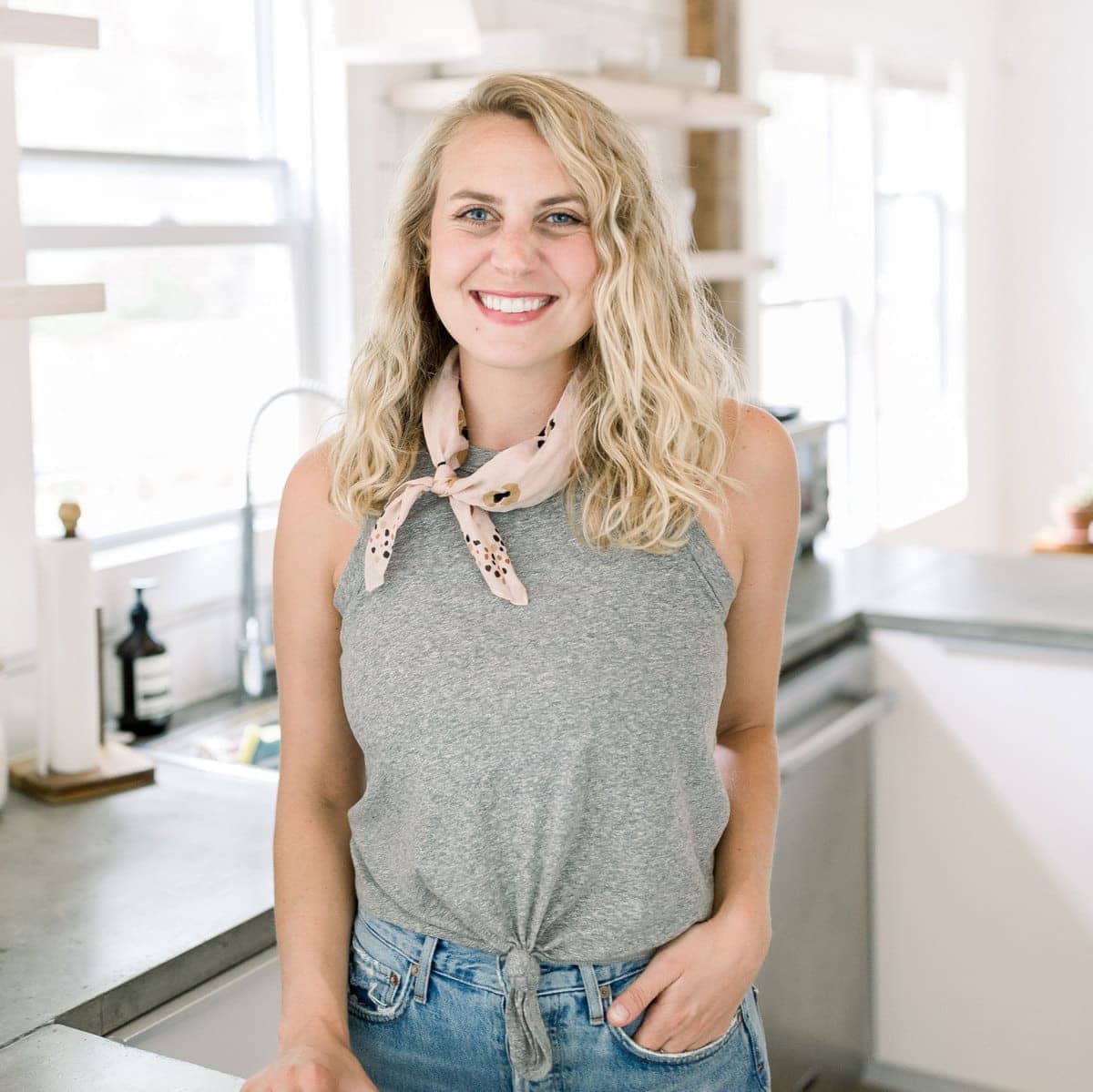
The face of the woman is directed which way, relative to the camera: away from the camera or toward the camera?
toward the camera

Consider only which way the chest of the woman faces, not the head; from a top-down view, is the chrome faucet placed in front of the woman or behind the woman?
behind

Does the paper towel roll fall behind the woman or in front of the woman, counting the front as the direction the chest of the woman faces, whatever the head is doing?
behind

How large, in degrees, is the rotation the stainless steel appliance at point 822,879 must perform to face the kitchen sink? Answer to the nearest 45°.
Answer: approximately 90° to its right

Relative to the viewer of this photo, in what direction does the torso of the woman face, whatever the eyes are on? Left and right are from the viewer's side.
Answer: facing the viewer

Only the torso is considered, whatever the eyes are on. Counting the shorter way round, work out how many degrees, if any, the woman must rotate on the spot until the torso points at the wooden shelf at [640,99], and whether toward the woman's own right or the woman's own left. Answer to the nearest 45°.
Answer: approximately 180°
